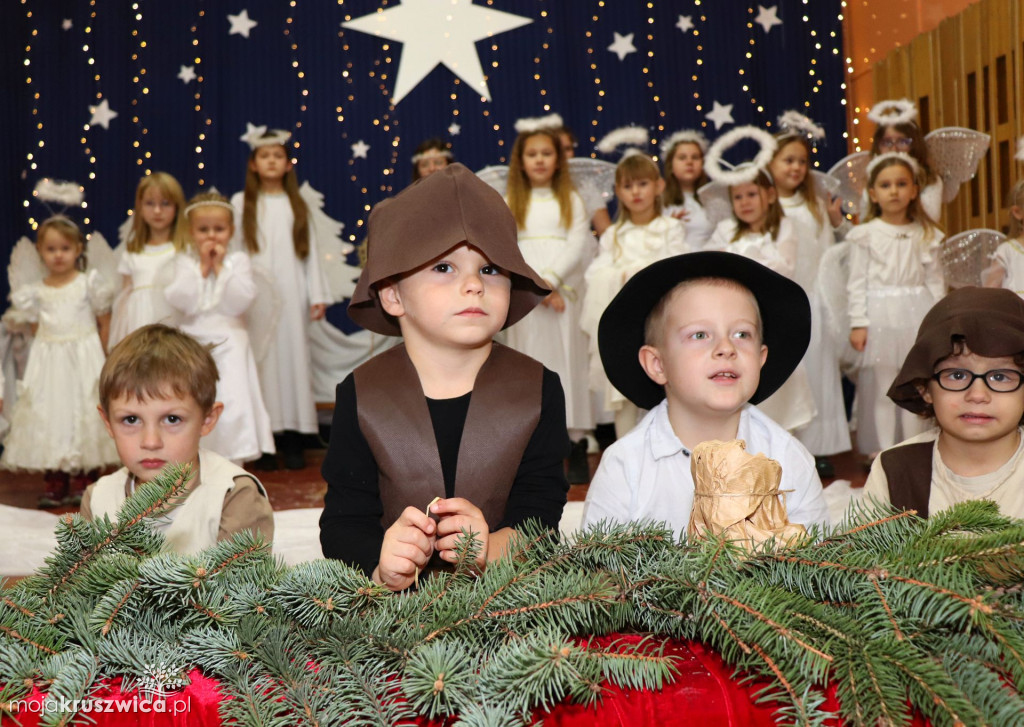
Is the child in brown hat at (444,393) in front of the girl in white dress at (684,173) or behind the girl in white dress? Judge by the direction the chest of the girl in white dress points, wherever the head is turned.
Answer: in front

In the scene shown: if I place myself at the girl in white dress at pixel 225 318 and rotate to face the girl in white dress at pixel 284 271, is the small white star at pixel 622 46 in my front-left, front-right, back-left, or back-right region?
front-right

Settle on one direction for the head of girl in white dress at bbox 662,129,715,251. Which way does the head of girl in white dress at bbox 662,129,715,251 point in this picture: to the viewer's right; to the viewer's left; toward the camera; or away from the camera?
toward the camera

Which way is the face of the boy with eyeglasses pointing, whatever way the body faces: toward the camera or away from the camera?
toward the camera

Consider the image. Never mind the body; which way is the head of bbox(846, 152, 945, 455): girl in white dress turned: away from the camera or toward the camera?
toward the camera

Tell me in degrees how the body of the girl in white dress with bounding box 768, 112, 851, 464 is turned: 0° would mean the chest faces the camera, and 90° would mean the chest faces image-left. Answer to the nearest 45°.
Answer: approximately 45°

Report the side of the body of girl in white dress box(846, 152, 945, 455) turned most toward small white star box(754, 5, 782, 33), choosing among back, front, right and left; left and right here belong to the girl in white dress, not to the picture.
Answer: back

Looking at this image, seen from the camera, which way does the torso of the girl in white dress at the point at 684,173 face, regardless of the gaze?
toward the camera

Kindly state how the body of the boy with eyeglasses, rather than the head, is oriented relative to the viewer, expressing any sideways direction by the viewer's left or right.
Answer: facing the viewer

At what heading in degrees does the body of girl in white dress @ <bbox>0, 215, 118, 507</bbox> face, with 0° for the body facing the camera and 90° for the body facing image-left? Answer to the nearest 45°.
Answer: approximately 0°

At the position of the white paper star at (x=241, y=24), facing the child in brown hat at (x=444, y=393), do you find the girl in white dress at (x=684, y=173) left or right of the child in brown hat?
left

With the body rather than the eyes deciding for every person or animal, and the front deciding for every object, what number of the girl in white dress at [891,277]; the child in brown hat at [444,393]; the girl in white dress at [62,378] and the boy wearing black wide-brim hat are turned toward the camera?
4

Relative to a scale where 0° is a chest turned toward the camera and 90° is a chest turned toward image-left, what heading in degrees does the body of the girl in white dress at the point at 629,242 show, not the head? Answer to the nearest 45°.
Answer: approximately 0°

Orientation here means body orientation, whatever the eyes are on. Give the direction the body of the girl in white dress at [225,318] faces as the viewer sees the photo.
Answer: toward the camera

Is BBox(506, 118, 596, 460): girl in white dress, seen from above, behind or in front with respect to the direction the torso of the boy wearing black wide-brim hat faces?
behind

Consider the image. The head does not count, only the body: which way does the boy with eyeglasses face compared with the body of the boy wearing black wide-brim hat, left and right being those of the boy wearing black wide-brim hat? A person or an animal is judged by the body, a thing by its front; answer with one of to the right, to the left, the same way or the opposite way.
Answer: the same way

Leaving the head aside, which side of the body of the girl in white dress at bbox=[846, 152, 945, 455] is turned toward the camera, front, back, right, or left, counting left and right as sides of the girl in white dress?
front

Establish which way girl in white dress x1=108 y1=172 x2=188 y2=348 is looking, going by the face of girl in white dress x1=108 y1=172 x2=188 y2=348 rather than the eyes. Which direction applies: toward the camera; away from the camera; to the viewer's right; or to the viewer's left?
toward the camera

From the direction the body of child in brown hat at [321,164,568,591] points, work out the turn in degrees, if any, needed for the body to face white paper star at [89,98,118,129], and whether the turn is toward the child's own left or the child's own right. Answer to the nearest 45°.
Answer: approximately 180°
